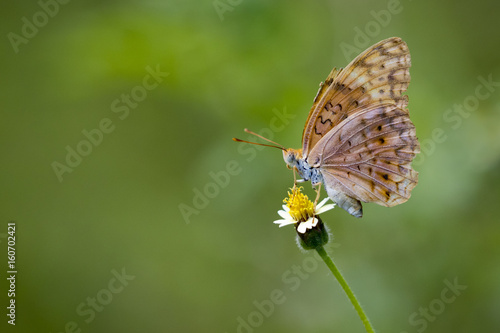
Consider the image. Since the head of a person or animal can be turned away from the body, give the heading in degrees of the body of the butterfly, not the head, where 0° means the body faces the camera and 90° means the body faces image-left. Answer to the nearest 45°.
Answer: approximately 90°
